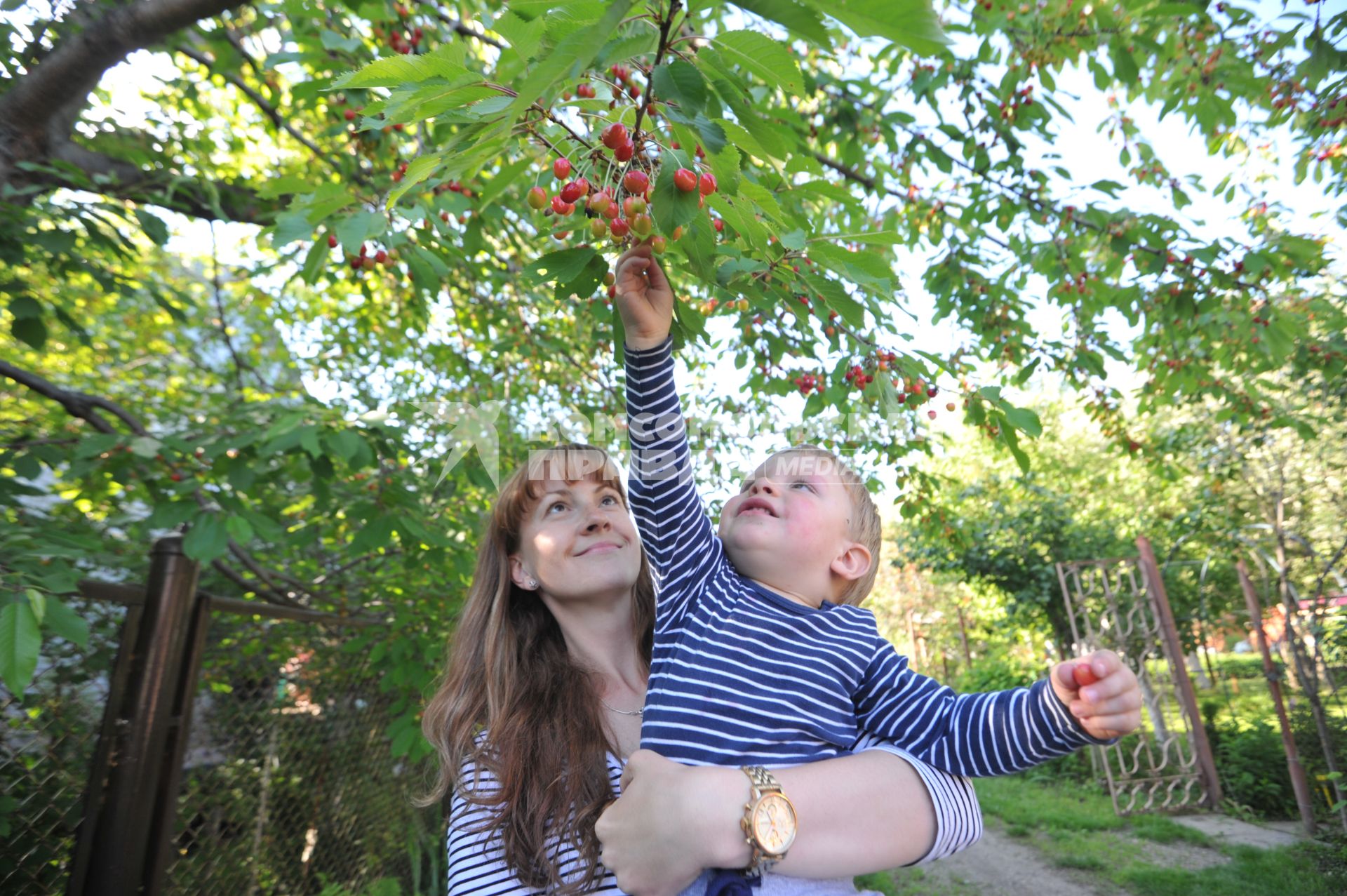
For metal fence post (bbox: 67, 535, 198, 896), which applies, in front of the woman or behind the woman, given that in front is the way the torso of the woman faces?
behind

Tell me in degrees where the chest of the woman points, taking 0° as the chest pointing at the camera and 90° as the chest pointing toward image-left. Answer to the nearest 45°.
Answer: approximately 315°

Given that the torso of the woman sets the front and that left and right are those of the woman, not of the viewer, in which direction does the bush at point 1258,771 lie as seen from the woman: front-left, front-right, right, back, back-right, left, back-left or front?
left

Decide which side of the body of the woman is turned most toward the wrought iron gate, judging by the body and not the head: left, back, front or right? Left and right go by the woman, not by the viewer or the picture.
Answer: left

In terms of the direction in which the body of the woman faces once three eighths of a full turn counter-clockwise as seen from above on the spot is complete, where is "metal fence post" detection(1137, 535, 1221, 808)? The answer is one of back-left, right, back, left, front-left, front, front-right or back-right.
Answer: front-right
